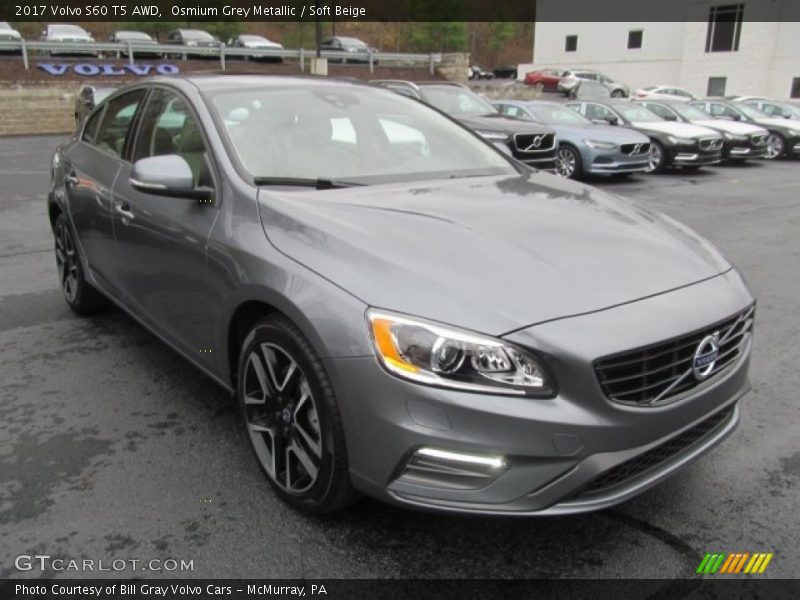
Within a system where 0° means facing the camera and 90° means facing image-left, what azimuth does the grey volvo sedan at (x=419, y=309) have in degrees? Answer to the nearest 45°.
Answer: approximately 315°

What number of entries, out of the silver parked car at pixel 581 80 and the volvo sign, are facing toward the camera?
1

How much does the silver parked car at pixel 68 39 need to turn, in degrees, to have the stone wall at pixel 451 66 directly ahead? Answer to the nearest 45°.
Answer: approximately 45° to its left

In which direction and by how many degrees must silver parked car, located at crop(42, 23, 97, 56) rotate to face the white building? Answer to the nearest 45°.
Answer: approximately 45° to its left

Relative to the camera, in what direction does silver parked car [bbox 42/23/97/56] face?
facing the viewer and to the right of the viewer

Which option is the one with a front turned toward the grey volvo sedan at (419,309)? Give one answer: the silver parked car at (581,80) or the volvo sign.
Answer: the volvo sign

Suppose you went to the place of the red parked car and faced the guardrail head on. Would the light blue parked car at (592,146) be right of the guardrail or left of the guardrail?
left
